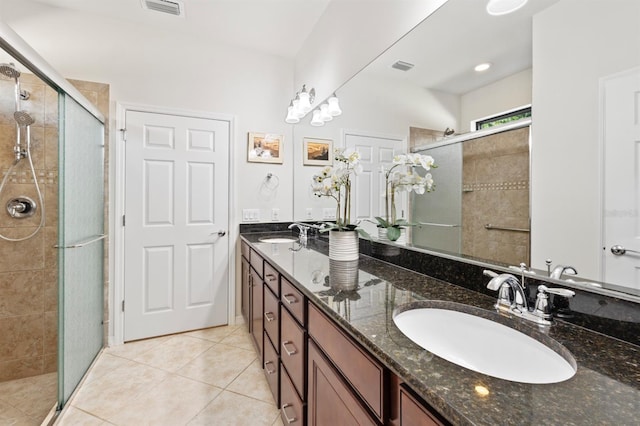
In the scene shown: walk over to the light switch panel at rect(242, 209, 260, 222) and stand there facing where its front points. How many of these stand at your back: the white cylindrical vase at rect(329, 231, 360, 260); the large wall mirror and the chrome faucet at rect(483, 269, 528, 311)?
0

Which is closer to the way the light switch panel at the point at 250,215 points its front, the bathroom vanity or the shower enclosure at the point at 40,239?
the bathroom vanity

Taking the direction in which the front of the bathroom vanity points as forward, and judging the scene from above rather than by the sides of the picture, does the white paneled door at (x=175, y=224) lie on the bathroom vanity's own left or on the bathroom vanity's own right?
on the bathroom vanity's own right

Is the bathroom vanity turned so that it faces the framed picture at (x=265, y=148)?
no

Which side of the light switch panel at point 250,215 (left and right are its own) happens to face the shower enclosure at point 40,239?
right

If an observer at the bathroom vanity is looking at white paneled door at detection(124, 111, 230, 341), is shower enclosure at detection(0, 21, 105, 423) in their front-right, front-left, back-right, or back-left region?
front-left

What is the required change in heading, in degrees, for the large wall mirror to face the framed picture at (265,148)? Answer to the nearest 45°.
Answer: approximately 90° to its right

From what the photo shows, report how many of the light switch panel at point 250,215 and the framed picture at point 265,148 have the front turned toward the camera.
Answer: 2

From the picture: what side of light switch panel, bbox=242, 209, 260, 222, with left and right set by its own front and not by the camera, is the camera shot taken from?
front

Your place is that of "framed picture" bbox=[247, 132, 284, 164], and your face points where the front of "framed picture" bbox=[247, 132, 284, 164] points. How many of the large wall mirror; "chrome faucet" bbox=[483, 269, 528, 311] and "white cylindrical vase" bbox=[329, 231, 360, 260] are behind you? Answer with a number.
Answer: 0

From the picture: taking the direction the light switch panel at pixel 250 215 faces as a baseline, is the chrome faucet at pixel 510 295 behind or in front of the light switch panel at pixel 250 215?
in front

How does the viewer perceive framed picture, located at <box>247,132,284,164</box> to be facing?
facing the viewer

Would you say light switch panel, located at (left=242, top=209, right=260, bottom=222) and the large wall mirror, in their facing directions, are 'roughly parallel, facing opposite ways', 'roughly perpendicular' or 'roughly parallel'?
roughly perpendicular

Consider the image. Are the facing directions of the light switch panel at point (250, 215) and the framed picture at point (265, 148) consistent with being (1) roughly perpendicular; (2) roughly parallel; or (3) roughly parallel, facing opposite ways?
roughly parallel

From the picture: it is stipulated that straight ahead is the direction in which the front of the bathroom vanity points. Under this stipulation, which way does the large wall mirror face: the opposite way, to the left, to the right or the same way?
the same way

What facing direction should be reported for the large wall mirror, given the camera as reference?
facing the viewer and to the left of the viewer

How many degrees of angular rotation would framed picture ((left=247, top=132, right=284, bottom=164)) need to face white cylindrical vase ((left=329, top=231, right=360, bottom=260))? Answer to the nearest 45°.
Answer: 0° — it already faces it
